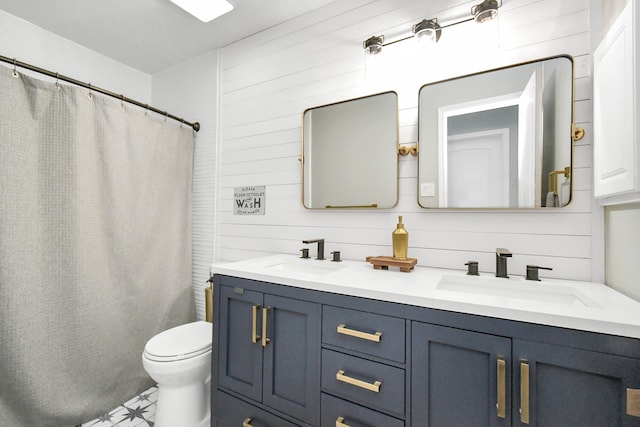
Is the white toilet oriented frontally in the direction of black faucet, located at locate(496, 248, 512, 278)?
no

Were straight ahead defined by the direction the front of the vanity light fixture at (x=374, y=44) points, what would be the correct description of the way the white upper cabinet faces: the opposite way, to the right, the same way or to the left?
to the right

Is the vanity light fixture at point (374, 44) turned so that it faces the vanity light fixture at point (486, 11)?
no

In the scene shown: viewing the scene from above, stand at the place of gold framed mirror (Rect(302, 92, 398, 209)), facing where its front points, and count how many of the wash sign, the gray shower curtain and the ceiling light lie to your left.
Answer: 0

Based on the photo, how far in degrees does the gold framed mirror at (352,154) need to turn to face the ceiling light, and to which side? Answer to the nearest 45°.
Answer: approximately 45° to its right

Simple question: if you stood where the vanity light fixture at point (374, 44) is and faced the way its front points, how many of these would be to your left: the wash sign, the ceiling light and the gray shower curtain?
0

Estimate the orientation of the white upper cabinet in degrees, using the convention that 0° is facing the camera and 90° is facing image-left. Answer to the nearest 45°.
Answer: approximately 90°

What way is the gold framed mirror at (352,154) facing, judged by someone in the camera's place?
facing the viewer and to the left of the viewer
